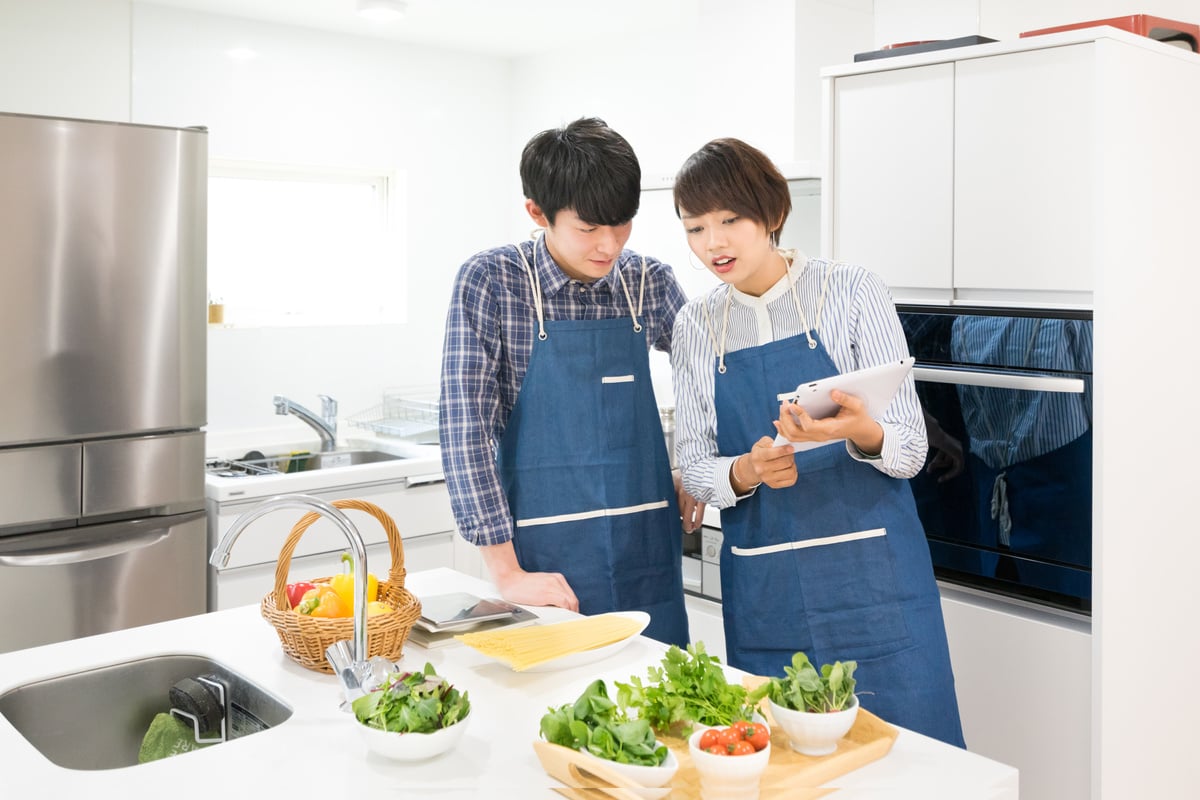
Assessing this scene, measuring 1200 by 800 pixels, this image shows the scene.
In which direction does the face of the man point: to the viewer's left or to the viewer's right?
to the viewer's right

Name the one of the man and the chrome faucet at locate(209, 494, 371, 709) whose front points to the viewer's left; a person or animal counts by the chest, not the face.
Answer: the chrome faucet

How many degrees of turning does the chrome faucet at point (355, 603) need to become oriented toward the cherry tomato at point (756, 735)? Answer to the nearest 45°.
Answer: approximately 135° to its left

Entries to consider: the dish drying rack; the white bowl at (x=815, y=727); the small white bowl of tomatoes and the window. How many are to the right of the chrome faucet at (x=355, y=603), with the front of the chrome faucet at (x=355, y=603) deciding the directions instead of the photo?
2

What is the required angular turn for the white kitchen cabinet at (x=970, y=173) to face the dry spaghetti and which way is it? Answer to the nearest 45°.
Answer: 0° — it already faces it

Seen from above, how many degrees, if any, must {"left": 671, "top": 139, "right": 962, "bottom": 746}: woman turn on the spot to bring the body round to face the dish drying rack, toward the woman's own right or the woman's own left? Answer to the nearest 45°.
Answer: approximately 90° to the woman's own right

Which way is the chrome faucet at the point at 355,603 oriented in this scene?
to the viewer's left

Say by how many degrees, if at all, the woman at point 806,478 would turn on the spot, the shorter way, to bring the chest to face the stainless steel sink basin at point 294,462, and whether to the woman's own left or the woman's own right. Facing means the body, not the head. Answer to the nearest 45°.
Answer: approximately 90° to the woman's own right

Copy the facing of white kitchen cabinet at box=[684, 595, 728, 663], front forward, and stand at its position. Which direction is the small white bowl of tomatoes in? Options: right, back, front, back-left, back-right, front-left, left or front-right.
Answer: front-left

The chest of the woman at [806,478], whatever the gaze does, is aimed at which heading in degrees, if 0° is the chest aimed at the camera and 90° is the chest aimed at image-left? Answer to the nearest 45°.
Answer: approximately 45°

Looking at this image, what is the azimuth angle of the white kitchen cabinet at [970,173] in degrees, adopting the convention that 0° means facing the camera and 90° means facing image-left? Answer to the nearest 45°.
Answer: approximately 45°

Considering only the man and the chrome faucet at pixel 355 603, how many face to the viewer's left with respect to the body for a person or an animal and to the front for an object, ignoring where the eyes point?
1
